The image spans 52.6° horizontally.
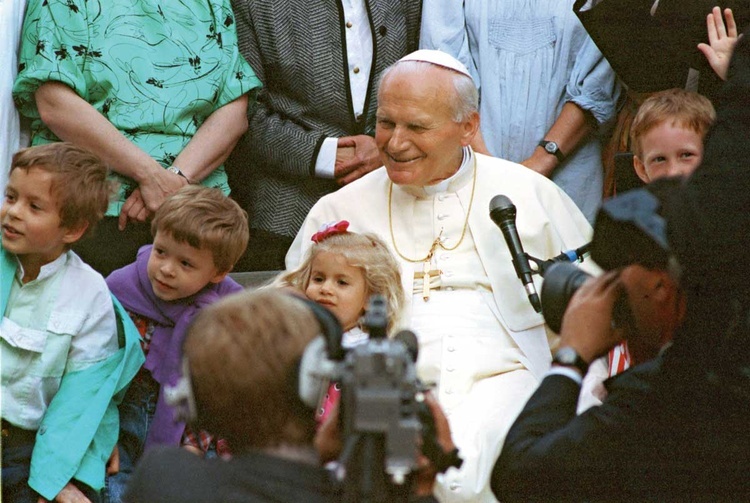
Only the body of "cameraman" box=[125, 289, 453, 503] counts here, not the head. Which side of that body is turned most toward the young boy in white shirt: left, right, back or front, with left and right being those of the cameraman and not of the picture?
left

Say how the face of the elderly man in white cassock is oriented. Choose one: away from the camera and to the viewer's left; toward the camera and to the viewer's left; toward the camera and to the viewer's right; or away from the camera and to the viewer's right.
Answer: toward the camera and to the viewer's left

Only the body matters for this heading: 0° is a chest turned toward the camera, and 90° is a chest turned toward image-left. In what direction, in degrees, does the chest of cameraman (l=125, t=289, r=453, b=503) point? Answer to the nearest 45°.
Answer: approximately 225°

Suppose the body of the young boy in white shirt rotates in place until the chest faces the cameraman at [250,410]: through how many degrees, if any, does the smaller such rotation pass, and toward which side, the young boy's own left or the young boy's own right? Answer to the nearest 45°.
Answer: approximately 45° to the young boy's own left

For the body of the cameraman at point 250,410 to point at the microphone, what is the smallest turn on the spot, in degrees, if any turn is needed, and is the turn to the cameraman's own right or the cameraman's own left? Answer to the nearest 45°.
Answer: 0° — they already face it

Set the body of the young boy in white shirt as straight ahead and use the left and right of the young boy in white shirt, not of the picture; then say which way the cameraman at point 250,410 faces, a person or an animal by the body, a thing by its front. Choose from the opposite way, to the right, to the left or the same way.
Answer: the opposite way

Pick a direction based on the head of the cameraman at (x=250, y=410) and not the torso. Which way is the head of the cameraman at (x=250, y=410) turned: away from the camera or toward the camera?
away from the camera

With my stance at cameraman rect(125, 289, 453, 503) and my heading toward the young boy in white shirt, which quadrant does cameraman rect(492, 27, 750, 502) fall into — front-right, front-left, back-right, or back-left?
back-right

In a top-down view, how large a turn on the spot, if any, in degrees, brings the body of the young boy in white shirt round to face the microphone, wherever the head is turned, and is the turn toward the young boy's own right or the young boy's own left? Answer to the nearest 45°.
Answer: approximately 135° to the young boy's own left

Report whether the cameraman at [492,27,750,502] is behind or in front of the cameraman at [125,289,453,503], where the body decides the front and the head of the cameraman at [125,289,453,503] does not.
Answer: in front
